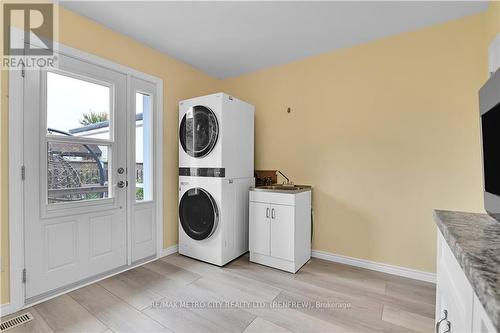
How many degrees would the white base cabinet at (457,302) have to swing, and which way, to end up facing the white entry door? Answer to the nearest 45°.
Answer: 0° — it already faces it

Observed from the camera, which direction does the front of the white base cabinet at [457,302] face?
facing to the left of the viewer

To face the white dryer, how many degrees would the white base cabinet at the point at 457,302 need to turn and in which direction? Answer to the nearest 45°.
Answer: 0° — it already faces it

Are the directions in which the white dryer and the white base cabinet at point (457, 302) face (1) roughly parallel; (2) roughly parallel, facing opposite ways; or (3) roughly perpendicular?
roughly perpendicular

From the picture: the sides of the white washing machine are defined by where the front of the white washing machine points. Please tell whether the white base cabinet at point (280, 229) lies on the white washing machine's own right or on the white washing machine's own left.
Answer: on the white washing machine's own left

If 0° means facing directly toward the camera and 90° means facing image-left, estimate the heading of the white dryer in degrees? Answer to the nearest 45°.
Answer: approximately 45°

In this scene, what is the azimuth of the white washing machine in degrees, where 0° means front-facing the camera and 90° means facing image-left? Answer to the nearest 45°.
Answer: approximately 45°

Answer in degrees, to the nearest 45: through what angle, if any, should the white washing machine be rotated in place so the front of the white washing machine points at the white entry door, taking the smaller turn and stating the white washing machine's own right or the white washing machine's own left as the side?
approximately 45° to the white washing machine's own right

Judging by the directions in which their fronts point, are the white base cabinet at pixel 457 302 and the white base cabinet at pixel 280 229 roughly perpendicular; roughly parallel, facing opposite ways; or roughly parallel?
roughly perpendicular
